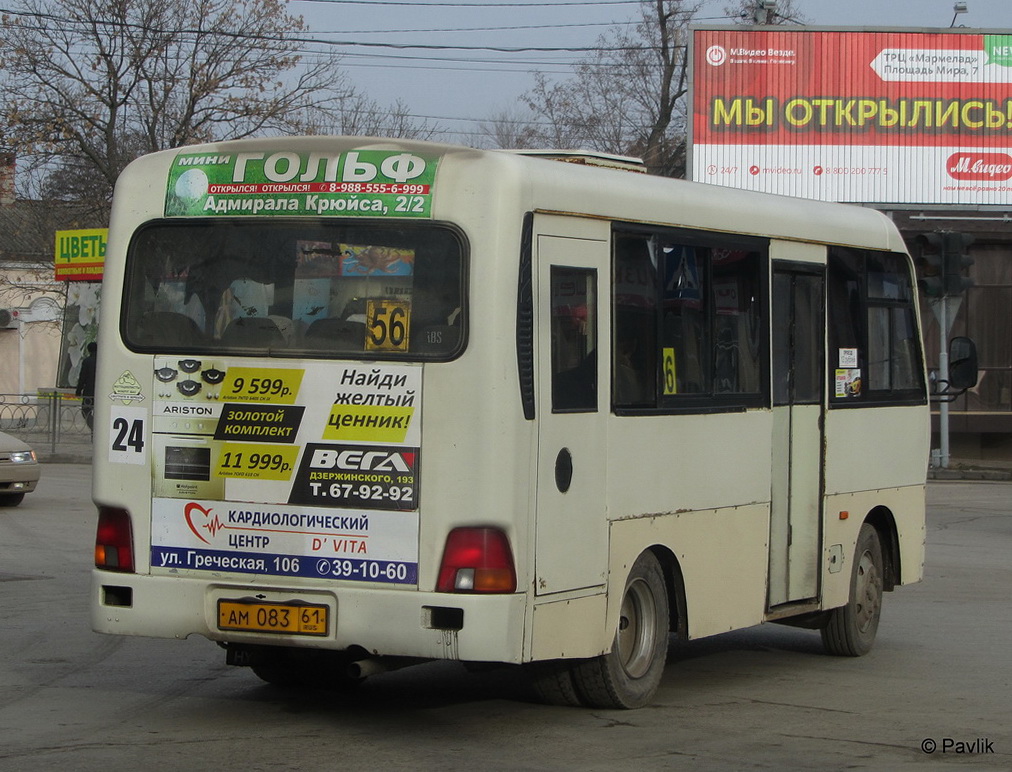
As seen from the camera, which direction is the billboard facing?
toward the camera

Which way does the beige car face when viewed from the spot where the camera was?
facing the viewer and to the right of the viewer

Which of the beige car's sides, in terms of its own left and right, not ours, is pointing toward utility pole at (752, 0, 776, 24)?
left

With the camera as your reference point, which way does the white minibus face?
facing away from the viewer and to the right of the viewer

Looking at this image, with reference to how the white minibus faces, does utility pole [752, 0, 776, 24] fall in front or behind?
in front

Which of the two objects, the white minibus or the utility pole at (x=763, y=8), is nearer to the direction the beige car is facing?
the white minibus

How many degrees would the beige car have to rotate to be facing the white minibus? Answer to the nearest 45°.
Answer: approximately 45° to its right

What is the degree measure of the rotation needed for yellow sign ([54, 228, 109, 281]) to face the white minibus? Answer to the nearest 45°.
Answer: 0° — it already faces it

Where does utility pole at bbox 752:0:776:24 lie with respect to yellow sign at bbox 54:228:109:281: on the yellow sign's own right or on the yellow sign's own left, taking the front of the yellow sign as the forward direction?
on the yellow sign's own left

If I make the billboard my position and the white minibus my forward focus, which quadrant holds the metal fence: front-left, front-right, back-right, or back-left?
front-right

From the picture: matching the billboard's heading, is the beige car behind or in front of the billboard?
in front

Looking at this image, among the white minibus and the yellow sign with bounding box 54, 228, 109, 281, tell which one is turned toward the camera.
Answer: the yellow sign

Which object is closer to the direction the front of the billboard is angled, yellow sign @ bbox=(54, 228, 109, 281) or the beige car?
the beige car

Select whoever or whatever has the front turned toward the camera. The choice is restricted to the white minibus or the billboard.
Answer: the billboard
